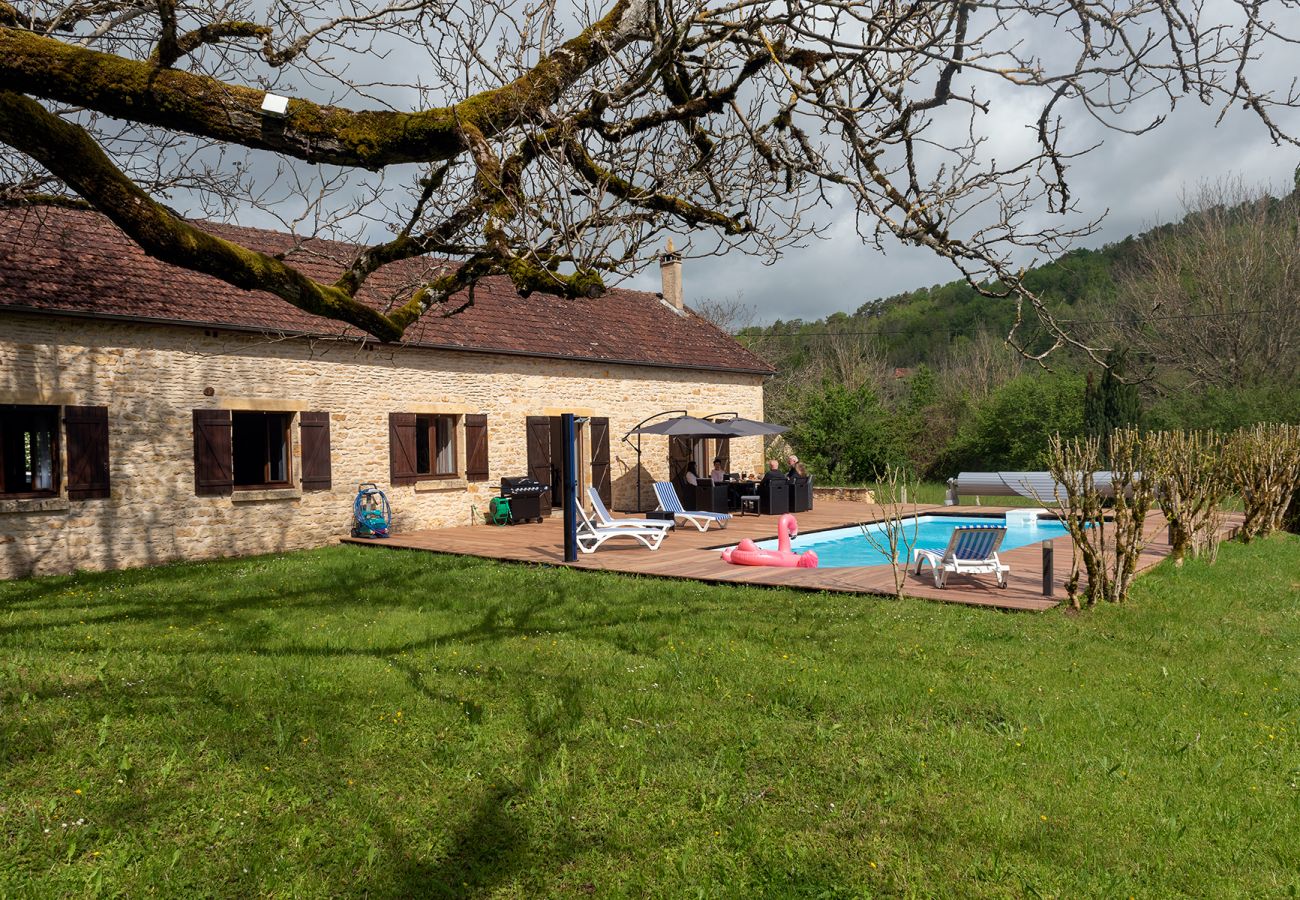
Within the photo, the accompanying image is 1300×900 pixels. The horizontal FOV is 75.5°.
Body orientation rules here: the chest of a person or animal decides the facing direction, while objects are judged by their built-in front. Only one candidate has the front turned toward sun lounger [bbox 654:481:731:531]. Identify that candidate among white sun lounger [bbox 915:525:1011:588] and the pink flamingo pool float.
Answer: the white sun lounger

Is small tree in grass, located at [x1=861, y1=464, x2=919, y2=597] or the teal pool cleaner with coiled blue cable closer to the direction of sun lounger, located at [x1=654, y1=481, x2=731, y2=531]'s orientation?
the small tree in grass

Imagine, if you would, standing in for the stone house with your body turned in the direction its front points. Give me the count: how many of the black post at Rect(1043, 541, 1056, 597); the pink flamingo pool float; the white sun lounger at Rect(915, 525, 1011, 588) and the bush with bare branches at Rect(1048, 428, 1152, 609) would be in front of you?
4

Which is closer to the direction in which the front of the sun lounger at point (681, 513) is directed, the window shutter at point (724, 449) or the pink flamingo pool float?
the pink flamingo pool float

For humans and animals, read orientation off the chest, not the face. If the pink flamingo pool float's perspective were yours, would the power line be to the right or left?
on its left

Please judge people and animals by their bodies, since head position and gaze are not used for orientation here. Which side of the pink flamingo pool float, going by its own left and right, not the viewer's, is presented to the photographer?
right

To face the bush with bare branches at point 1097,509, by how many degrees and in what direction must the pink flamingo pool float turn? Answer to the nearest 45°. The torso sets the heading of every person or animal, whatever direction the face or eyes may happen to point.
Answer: approximately 45° to its right

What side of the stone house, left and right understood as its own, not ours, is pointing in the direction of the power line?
left

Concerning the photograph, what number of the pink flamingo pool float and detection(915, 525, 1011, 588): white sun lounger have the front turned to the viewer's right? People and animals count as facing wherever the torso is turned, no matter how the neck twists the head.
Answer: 1

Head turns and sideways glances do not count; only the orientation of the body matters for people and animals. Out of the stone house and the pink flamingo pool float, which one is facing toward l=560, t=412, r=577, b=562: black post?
the stone house

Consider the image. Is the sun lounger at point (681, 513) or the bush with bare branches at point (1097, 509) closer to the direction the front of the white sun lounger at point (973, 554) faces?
the sun lounger

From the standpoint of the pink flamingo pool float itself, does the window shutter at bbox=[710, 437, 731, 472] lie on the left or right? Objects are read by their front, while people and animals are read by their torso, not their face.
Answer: on its left
